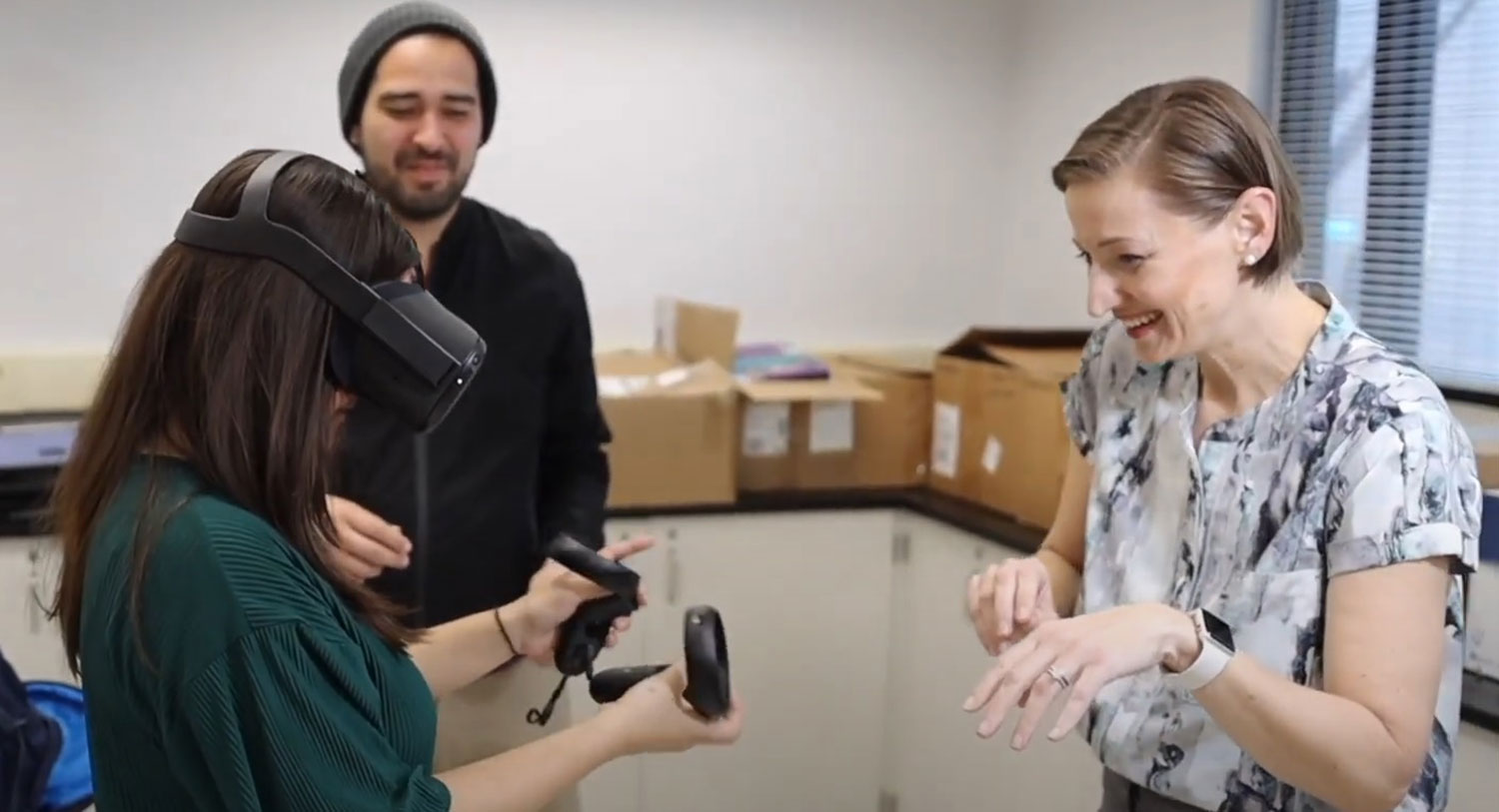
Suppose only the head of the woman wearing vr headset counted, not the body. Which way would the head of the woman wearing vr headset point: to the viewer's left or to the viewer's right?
to the viewer's right

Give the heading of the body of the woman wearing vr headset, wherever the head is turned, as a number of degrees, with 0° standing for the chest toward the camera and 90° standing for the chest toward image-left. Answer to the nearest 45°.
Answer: approximately 270°

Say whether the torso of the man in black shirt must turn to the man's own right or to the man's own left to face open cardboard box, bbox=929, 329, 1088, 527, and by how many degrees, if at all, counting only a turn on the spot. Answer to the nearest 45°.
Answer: approximately 135° to the man's own left

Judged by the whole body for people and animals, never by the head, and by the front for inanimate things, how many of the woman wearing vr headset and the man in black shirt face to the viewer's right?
1

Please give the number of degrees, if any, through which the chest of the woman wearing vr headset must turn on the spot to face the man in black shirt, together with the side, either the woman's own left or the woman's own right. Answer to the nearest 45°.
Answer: approximately 90° to the woman's own left

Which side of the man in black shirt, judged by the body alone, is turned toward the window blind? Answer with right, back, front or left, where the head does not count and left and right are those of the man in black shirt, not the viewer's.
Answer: left

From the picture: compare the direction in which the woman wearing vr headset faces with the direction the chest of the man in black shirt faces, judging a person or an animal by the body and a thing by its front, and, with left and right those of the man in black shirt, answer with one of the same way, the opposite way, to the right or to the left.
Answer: to the left

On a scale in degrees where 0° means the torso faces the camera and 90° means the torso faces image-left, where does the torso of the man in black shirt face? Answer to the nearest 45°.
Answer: approximately 0°
